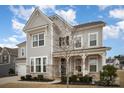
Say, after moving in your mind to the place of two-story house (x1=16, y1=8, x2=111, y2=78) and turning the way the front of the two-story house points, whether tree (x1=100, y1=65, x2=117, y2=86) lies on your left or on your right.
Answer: on your left
